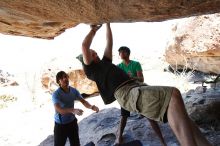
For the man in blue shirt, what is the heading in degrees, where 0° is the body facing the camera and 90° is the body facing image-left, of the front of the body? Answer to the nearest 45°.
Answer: approximately 315°

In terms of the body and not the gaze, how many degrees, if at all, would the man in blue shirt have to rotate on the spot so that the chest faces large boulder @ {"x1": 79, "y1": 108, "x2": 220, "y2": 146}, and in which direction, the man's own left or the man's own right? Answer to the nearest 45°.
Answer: approximately 90° to the man's own left
